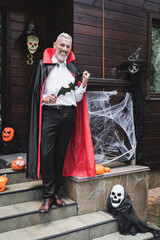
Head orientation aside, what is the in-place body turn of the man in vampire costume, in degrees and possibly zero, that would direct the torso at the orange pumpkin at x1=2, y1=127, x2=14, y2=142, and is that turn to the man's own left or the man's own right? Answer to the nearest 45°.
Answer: approximately 135° to the man's own right

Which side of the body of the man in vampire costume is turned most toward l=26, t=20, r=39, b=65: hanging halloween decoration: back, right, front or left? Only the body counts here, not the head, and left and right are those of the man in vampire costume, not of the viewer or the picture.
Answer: back

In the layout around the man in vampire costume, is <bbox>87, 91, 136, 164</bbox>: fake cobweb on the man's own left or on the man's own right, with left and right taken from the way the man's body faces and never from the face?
on the man's own left

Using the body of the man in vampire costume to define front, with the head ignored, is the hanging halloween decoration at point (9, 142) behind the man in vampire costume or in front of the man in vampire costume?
behind

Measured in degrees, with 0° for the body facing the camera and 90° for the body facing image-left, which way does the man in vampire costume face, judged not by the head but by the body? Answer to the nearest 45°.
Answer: approximately 0°
